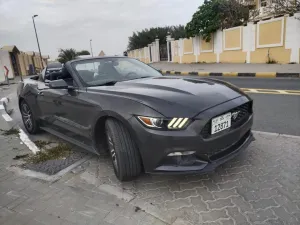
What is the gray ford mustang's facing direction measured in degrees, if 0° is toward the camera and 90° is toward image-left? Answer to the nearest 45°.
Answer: approximately 315°

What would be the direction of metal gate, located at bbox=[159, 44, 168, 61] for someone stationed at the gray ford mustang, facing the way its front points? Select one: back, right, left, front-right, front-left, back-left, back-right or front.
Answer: back-left

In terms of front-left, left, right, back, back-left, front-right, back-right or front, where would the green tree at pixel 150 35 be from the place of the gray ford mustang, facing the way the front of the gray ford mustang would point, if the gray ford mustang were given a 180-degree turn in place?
front-right

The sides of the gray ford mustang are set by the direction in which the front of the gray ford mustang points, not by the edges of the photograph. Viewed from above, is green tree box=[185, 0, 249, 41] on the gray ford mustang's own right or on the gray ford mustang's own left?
on the gray ford mustang's own left
